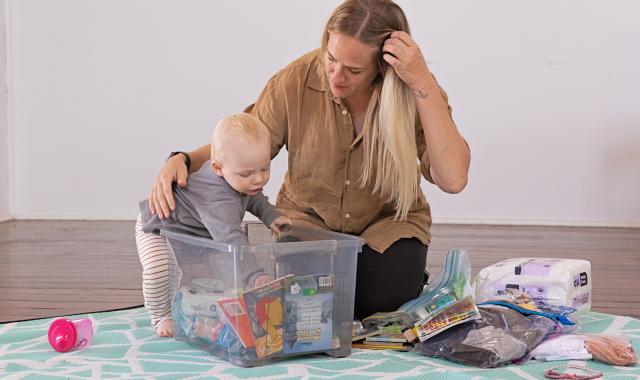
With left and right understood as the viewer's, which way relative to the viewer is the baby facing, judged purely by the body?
facing the viewer and to the right of the viewer

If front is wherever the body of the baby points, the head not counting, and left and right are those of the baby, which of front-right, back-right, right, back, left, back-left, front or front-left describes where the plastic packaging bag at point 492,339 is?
front-left

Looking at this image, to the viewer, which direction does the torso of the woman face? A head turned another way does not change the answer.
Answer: toward the camera

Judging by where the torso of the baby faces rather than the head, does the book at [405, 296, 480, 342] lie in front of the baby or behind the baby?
in front

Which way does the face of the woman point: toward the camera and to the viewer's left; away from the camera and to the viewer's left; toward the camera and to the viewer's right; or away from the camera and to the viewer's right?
toward the camera and to the viewer's left

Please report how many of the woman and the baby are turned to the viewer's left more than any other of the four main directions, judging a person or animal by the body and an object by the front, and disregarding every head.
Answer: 0

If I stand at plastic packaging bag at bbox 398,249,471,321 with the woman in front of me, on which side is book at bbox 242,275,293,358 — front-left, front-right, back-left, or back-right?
front-left

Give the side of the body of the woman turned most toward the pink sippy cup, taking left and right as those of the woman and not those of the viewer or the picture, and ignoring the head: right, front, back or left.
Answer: right

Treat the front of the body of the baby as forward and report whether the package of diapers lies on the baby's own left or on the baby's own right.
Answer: on the baby's own left

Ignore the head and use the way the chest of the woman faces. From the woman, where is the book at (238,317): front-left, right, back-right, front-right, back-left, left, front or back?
front-right
